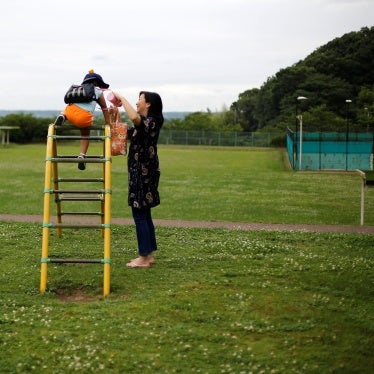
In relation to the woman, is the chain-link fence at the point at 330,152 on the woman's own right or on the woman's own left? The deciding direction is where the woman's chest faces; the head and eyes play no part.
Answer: on the woman's own right

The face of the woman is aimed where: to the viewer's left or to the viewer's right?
to the viewer's left

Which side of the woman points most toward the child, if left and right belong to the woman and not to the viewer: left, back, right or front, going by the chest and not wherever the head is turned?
front

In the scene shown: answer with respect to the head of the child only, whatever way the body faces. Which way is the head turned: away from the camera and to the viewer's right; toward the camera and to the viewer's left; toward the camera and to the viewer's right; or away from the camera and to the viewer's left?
away from the camera and to the viewer's right

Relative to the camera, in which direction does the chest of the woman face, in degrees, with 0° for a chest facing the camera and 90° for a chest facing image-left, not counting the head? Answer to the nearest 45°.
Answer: approximately 90°

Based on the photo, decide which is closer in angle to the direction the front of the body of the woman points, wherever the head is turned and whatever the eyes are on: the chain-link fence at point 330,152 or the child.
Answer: the child
